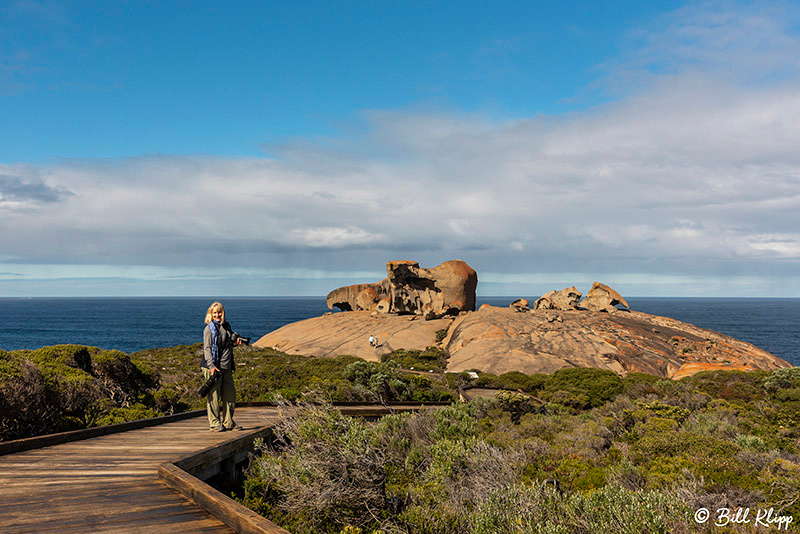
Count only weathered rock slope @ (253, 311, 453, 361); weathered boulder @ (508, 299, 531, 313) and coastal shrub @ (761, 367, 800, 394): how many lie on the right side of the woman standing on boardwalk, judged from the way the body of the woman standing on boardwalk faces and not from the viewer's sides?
0

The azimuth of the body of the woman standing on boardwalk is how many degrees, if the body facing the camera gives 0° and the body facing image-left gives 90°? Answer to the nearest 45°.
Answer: approximately 315°

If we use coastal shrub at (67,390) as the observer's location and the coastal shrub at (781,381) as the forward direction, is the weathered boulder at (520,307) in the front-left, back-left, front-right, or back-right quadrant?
front-left

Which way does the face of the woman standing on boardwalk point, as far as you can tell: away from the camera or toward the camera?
toward the camera

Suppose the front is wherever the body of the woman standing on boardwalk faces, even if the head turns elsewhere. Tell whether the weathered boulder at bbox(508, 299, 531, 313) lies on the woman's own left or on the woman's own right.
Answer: on the woman's own left

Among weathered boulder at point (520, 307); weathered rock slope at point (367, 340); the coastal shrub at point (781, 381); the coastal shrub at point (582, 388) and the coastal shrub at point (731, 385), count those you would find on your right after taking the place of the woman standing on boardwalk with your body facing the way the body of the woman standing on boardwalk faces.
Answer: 0

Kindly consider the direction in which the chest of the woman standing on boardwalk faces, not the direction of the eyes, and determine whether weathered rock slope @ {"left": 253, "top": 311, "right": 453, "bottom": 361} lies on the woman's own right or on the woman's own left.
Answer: on the woman's own left

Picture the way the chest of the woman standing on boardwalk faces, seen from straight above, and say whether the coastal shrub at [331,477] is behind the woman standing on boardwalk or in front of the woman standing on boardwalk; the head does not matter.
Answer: in front

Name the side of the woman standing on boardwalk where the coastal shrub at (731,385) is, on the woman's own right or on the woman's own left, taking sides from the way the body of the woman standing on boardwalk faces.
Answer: on the woman's own left

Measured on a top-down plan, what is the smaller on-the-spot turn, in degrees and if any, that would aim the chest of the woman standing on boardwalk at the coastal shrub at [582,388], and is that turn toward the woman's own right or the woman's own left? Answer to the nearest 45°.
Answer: approximately 90° to the woman's own left

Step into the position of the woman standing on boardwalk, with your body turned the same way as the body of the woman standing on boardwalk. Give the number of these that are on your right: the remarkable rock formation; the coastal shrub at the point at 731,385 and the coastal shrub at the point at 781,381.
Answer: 0

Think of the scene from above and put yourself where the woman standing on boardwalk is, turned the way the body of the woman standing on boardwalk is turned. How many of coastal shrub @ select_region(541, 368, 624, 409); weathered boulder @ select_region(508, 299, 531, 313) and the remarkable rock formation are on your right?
0

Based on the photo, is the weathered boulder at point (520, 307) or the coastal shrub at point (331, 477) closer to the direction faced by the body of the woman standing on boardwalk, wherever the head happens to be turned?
the coastal shrub

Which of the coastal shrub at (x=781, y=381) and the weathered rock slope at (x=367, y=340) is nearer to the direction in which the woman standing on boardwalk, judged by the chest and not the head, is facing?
the coastal shrub

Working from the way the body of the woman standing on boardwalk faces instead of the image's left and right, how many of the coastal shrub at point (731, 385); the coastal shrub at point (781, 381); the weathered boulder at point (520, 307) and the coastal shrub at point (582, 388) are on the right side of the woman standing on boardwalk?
0
